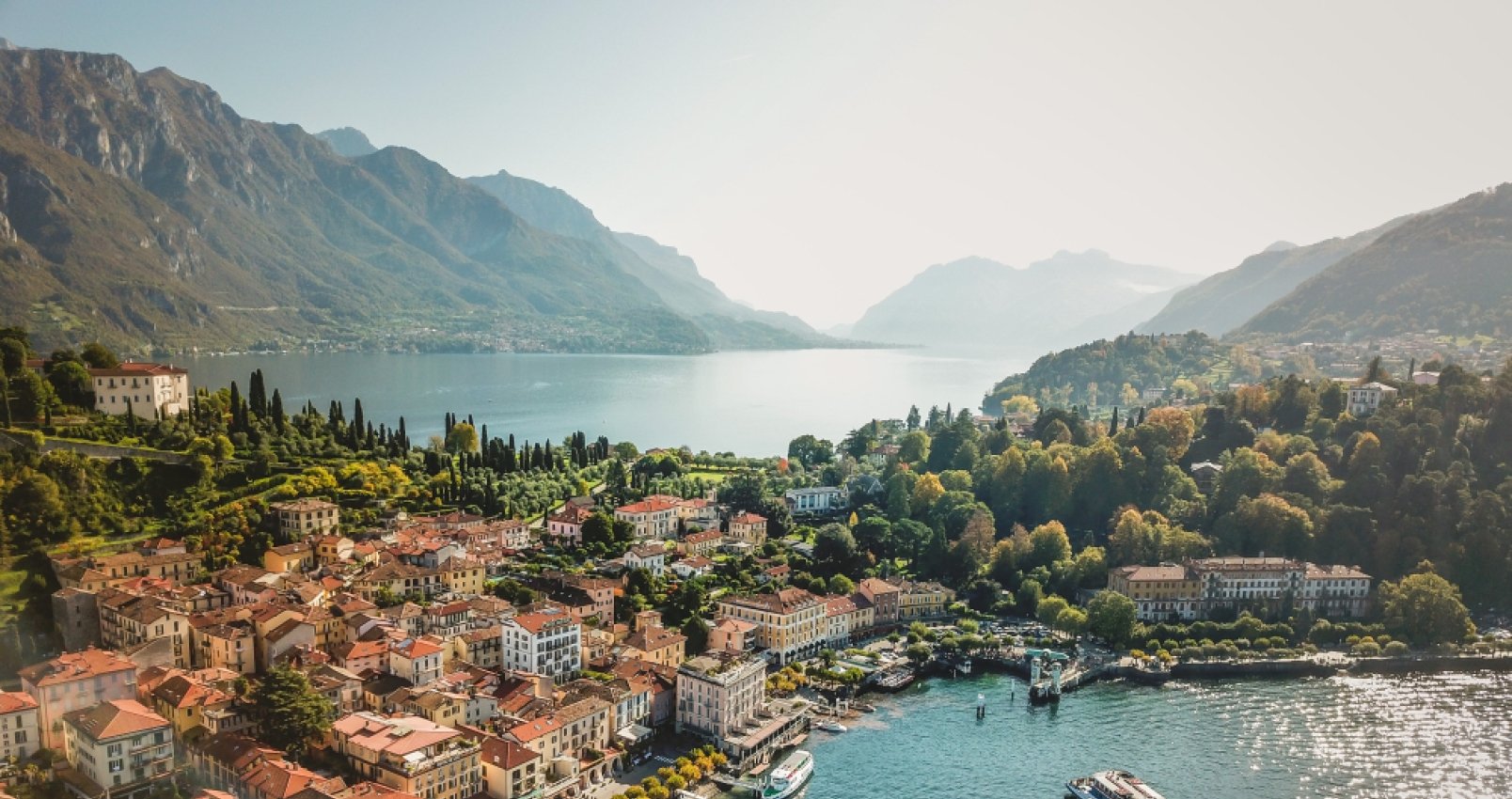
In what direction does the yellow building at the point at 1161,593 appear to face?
toward the camera

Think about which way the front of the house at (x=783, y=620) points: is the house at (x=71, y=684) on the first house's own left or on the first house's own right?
on the first house's own right

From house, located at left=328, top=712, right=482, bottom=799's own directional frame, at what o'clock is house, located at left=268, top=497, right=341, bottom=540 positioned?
house, located at left=268, top=497, right=341, bottom=540 is roughly at 7 o'clock from house, located at left=328, top=712, right=482, bottom=799.

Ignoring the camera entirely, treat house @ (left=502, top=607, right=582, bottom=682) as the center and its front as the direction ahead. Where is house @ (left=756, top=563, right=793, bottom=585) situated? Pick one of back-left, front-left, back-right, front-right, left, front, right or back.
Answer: left

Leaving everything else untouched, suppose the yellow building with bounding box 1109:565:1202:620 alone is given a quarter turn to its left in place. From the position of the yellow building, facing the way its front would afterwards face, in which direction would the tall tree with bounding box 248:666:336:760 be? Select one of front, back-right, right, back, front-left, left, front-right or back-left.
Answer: back-right

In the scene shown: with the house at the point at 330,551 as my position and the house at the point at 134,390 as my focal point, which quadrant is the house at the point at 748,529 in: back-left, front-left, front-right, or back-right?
back-right

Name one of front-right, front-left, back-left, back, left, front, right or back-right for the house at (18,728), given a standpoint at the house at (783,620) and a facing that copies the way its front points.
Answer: right

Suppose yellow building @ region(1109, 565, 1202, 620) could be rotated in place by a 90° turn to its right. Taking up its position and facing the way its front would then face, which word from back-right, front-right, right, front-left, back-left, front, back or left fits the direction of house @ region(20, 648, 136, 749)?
front-left

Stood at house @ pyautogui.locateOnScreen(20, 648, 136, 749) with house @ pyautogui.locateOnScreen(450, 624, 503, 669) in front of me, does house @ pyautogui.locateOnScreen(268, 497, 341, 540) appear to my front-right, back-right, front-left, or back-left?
front-left

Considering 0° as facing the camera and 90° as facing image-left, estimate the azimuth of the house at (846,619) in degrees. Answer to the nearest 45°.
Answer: approximately 315°

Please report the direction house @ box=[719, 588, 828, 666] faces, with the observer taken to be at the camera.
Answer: facing the viewer and to the right of the viewer

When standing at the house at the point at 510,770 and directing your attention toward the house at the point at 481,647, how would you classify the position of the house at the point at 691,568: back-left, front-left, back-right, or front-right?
front-right

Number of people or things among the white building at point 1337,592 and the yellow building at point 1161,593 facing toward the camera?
2

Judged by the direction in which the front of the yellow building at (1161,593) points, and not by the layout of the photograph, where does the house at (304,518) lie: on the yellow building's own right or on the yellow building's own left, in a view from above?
on the yellow building's own right

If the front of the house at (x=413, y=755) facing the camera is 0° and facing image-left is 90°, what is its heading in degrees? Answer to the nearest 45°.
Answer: approximately 315°
